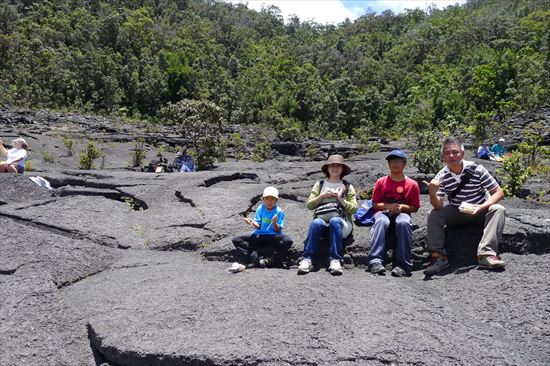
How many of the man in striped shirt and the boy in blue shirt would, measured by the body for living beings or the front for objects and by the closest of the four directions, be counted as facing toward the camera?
2

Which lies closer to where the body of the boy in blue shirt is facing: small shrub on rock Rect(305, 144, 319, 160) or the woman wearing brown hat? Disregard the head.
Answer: the woman wearing brown hat

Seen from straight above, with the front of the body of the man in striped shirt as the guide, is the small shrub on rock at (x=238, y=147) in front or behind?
behind

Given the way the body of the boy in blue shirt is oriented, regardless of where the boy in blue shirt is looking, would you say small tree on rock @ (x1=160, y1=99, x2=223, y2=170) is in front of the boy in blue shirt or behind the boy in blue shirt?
behind

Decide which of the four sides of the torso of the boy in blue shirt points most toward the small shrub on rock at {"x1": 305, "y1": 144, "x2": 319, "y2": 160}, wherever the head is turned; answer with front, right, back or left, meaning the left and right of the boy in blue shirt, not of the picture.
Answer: back

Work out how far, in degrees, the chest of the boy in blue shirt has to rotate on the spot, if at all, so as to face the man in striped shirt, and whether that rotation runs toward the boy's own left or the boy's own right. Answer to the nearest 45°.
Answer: approximately 90° to the boy's own left
